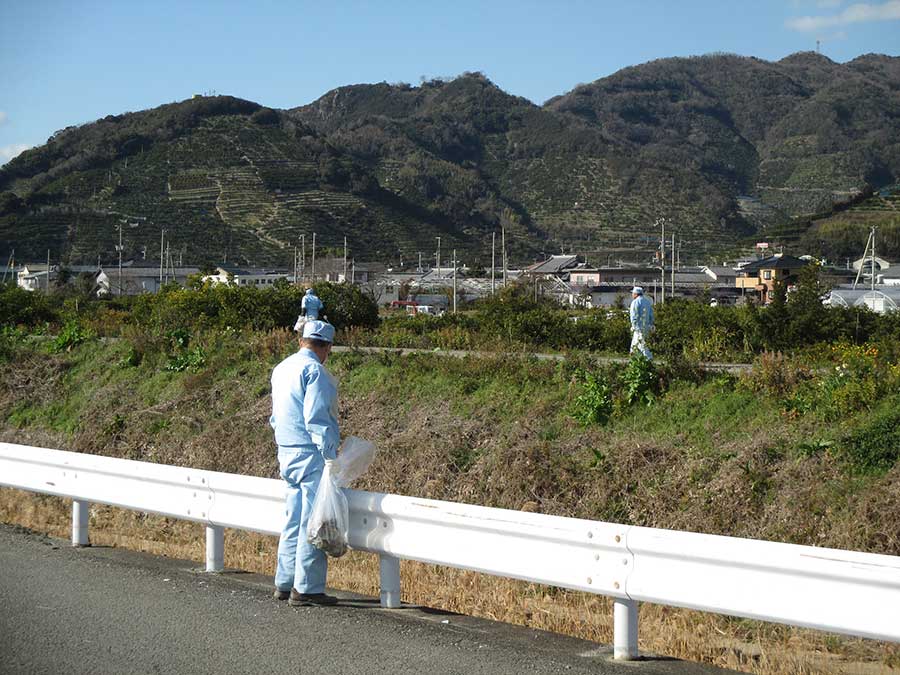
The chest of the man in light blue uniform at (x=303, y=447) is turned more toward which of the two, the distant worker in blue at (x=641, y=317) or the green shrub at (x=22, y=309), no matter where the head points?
the distant worker in blue

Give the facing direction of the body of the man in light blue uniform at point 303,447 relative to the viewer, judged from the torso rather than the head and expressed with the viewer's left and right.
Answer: facing away from the viewer and to the right of the viewer

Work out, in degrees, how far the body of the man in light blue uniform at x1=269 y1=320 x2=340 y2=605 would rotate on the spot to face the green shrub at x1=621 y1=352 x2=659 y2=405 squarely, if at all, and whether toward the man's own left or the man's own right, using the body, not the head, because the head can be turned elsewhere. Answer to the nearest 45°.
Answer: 0° — they already face it

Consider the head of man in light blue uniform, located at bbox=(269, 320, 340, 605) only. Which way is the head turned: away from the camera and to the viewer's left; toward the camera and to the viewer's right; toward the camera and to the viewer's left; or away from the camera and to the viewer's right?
away from the camera and to the viewer's right

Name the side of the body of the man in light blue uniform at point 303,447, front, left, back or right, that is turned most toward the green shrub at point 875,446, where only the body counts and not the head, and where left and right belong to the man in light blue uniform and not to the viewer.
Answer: front

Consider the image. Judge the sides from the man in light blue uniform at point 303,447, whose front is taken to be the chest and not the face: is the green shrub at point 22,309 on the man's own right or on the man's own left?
on the man's own left

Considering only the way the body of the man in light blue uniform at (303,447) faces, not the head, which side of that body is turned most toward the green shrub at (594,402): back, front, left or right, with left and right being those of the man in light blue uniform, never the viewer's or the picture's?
front

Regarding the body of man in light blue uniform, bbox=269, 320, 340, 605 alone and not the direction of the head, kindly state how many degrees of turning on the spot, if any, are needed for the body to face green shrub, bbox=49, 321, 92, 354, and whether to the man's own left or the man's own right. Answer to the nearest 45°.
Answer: approximately 45° to the man's own left

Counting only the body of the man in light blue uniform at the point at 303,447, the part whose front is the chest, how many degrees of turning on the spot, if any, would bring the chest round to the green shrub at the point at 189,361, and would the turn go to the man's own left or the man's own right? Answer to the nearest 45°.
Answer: approximately 45° to the man's own left

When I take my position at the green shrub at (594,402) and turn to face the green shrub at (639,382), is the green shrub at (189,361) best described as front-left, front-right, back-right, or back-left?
back-left
